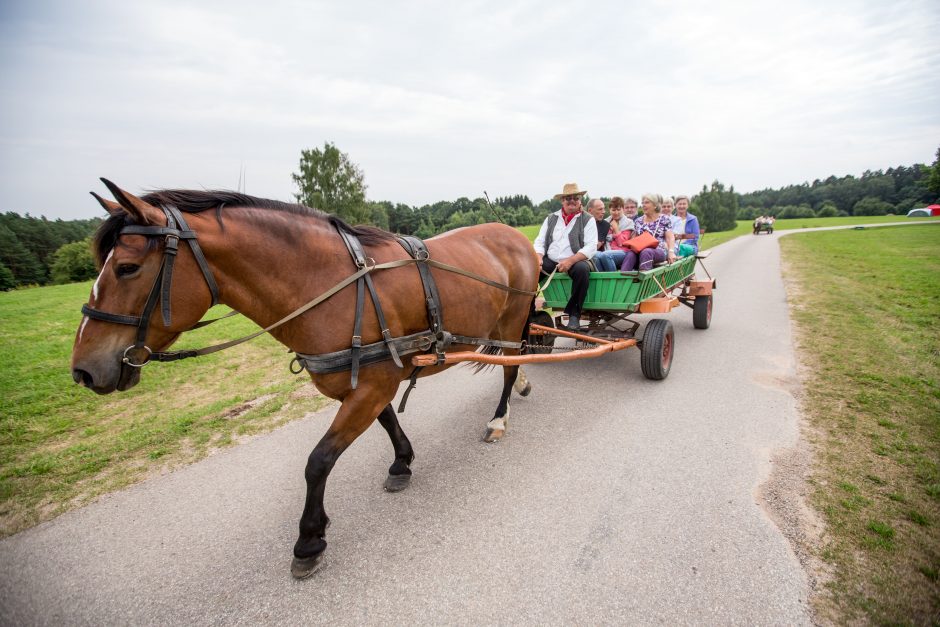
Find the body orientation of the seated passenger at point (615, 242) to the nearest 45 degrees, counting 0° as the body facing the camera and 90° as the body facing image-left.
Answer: approximately 45°

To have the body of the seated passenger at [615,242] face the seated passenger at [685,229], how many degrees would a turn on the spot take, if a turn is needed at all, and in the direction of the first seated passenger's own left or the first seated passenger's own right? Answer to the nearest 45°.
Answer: approximately 180°

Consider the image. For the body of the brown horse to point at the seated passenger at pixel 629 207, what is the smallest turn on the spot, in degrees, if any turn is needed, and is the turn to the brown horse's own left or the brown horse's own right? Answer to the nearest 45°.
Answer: approximately 180°

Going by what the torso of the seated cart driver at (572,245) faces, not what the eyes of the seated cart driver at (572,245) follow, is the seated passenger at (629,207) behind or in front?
behind

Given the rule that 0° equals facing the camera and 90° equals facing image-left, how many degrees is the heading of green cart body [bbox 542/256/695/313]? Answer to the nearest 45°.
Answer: approximately 45°

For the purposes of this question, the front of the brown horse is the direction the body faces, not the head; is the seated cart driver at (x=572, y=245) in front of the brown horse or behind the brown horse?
behind

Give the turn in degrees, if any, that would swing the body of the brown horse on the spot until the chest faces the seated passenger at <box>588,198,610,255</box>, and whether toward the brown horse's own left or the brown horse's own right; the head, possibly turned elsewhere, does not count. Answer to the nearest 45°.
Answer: approximately 180°
